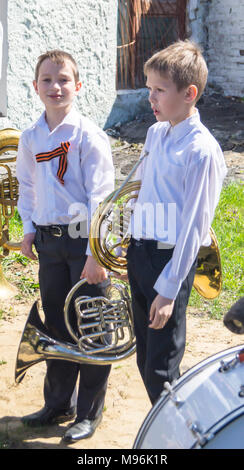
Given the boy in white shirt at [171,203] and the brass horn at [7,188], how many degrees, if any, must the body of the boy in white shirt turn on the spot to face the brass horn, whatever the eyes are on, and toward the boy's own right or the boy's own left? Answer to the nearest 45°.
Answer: approximately 90° to the boy's own right

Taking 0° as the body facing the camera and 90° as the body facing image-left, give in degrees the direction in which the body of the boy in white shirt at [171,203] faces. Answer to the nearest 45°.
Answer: approximately 45°

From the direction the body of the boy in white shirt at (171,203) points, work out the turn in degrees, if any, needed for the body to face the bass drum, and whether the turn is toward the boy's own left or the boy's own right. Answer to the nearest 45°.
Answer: approximately 45° to the boy's own left

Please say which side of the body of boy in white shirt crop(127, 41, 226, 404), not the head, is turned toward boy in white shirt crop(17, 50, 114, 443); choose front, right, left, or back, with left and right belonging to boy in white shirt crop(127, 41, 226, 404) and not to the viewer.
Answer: right

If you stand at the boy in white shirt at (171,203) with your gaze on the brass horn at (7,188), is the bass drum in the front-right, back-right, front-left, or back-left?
back-left

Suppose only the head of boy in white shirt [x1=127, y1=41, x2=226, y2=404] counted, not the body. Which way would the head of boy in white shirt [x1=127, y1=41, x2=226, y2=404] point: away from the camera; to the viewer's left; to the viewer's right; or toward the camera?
to the viewer's left
